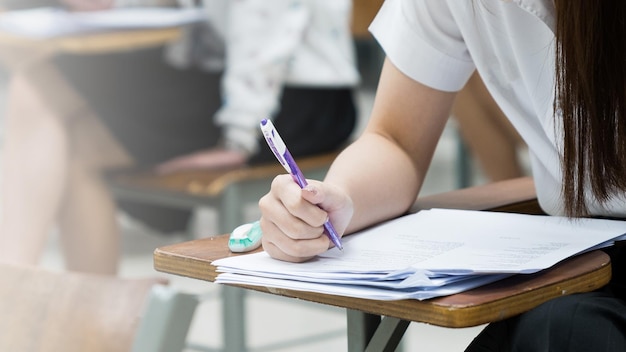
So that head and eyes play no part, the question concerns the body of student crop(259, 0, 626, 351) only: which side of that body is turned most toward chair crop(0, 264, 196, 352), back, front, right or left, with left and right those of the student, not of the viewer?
front

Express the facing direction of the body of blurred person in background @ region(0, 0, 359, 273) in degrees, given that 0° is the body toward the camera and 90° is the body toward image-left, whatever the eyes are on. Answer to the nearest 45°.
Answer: approximately 90°

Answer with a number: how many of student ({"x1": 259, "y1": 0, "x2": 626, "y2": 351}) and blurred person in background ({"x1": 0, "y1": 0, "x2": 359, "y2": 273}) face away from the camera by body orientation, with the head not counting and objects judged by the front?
0

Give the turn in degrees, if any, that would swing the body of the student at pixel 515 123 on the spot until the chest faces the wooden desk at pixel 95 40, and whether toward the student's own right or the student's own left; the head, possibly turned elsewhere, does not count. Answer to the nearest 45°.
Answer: approximately 90° to the student's own right

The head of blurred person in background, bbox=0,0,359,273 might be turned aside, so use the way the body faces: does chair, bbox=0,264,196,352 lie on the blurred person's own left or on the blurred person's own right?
on the blurred person's own left

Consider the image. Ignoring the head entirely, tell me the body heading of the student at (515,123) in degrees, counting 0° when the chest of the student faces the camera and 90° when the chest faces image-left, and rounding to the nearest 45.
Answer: approximately 45°
